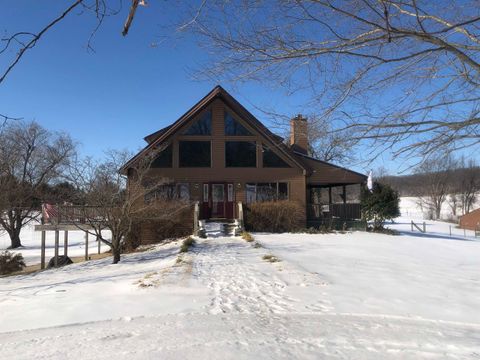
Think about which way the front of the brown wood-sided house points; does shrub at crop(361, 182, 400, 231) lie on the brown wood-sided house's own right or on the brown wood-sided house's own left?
on the brown wood-sided house's own left

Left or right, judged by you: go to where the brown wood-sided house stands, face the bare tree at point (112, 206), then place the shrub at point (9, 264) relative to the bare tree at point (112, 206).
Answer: right

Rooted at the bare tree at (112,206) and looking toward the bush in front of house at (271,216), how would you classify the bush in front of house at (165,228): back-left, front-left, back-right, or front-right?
front-left

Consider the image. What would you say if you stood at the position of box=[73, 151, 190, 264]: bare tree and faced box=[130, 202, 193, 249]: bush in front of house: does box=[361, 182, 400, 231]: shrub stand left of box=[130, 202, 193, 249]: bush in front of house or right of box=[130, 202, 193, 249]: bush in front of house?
right

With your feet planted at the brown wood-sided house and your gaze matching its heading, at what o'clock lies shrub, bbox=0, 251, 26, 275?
The shrub is roughly at 2 o'clock from the brown wood-sided house.

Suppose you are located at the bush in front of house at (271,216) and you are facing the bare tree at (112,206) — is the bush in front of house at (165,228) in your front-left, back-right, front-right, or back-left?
front-right

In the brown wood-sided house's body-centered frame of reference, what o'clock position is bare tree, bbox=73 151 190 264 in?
The bare tree is roughly at 1 o'clock from the brown wood-sided house.

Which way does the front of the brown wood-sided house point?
toward the camera

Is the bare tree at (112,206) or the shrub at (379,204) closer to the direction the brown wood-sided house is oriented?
the bare tree
